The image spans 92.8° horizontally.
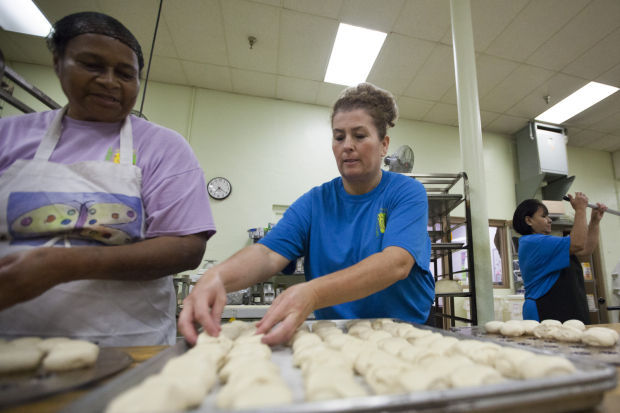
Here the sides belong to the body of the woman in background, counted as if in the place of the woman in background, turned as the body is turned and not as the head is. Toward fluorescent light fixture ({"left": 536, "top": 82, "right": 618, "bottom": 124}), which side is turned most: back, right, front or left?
left

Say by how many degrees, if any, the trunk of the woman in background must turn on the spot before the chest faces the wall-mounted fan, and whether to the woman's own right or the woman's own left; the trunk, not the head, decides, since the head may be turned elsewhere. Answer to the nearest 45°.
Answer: approximately 180°

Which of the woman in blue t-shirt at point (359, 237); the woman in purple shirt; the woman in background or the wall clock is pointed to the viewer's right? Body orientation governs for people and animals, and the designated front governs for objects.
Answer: the woman in background

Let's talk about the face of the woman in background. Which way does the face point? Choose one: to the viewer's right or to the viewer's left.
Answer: to the viewer's right

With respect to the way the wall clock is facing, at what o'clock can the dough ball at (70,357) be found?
The dough ball is roughly at 12 o'clock from the wall clock.

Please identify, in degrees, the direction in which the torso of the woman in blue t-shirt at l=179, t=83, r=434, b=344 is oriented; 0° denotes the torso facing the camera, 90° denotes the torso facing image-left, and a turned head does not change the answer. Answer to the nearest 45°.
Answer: approximately 45°

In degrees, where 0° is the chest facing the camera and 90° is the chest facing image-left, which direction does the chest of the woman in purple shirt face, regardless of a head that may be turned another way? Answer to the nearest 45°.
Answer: approximately 0°

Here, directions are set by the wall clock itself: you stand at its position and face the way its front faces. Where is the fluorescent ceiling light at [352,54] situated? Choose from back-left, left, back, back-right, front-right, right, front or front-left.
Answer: front-left

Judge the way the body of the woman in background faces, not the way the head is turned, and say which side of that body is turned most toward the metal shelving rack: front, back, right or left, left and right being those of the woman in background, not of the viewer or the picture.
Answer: back

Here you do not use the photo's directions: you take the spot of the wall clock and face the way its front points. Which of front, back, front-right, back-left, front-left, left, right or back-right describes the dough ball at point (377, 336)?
front

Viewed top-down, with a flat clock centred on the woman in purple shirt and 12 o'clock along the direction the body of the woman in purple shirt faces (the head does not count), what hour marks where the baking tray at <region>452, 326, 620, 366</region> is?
The baking tray is roughly at 10 o'clock from the woman in purple shirt.

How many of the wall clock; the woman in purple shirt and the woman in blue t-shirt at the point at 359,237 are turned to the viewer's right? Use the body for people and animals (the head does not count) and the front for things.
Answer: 0

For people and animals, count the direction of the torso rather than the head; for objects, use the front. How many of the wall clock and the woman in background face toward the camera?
1

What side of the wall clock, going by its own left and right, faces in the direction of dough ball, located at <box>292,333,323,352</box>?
front

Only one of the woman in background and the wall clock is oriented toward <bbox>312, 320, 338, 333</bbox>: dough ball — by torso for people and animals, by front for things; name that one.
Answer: the wall clock

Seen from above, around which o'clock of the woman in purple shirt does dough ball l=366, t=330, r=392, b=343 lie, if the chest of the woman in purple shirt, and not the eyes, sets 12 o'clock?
The dough ball is roughly at 10 o'clock from the woman in purple shirt.

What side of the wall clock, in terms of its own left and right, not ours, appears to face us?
front

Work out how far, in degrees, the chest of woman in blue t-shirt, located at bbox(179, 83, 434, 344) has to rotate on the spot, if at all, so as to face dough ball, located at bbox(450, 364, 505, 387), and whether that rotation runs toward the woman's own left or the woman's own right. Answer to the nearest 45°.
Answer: approximately 45° to the woman's own left
